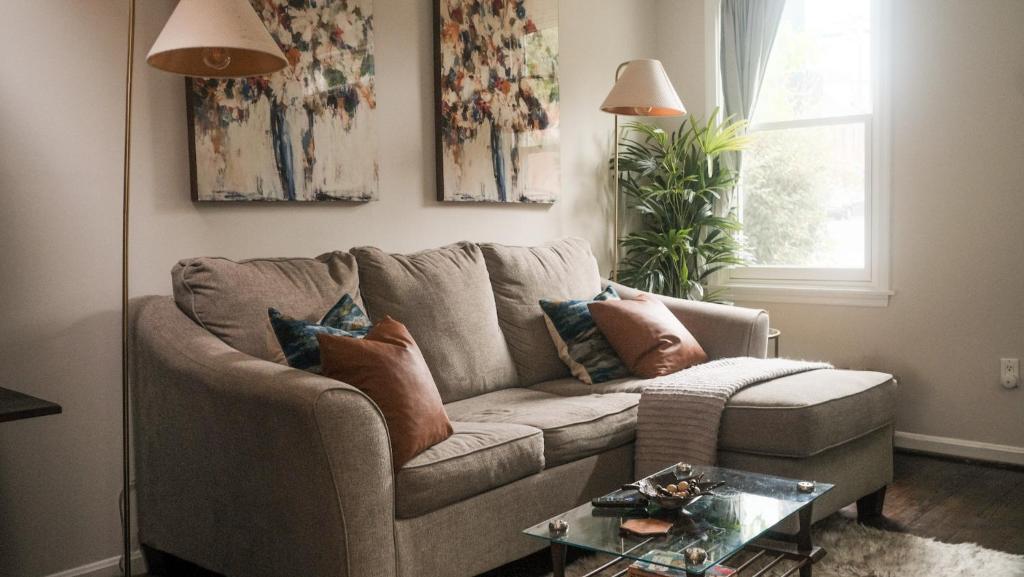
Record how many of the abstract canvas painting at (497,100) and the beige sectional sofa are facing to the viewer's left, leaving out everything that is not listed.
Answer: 0

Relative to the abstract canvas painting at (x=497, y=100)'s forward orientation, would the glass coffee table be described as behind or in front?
in front

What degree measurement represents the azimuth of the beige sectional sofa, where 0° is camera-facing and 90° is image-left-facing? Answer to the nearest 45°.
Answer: approximately 315°

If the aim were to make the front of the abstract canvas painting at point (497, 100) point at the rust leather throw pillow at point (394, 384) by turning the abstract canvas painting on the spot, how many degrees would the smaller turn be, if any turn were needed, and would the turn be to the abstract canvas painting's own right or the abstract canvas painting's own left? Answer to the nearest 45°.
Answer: approximately 45° to the abstract canvas painting's own right

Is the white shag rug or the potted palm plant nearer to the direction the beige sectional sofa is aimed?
the white shag rug

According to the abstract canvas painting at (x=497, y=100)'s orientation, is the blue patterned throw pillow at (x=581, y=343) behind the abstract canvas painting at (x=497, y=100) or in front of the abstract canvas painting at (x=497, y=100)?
in front
